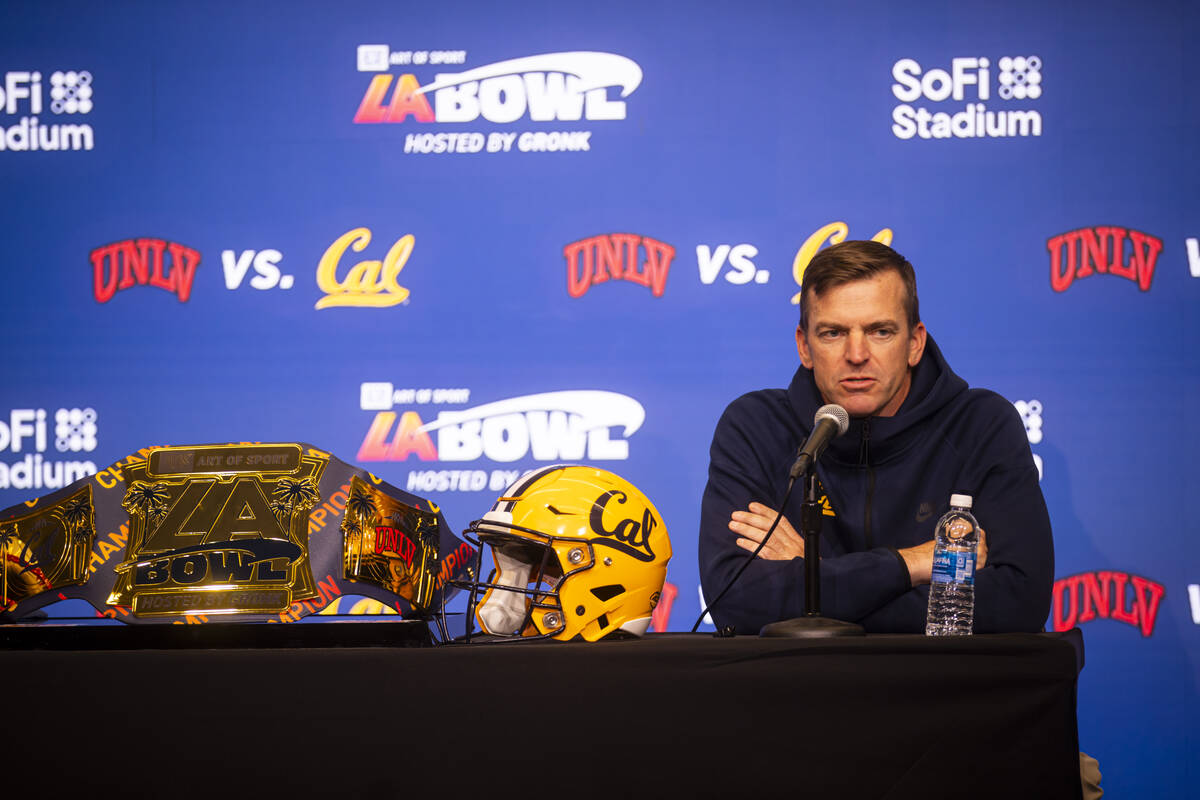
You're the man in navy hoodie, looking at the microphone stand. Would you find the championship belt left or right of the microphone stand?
right

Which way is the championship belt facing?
toward the camera

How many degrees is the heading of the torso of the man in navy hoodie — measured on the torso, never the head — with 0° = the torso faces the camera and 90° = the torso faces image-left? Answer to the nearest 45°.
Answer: approximately 0°

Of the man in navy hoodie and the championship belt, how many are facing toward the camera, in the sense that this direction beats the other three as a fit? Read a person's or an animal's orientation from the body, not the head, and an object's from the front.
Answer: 2

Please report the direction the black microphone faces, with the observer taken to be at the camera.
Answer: facing away from the viewer and to the right of the viewer

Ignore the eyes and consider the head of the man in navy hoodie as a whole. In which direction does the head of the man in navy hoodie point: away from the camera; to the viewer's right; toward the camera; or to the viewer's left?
toward the camera

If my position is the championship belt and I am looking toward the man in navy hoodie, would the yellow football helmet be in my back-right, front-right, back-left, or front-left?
front-right

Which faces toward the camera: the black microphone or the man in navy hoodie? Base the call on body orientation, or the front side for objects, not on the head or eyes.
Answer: the man in navy hoodie

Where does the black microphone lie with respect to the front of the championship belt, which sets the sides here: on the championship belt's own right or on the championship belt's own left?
on the championship belt's own left

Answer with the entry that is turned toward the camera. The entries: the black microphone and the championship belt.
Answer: the championship belt
